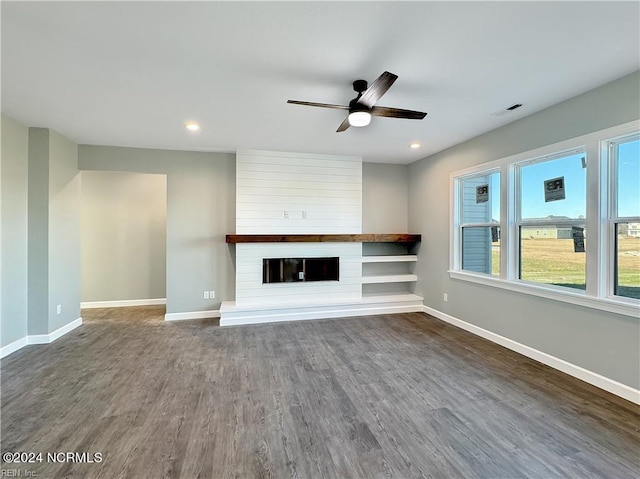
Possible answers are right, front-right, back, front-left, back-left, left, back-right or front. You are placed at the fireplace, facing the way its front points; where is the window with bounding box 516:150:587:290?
front-left

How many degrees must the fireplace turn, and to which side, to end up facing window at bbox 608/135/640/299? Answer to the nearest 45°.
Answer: approximately 45° to its left

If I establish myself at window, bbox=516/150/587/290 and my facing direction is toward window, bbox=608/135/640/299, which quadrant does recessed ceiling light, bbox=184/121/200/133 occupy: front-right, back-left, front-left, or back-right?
back-right

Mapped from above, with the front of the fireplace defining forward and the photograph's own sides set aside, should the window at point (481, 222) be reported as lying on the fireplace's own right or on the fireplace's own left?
on the fireplace's own left

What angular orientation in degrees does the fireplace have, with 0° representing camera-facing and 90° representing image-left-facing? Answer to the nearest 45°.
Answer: approximately 0°

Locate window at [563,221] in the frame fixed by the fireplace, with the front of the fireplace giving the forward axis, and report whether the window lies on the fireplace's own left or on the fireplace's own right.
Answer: on the fireplace's own left
